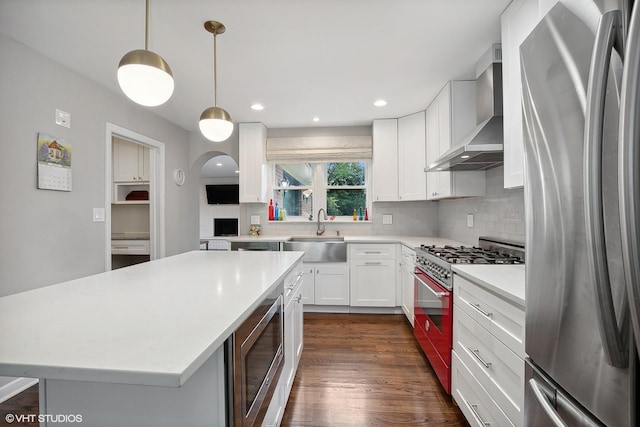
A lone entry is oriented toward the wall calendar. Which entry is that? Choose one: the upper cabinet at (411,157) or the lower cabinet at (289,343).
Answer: the upper cabinet

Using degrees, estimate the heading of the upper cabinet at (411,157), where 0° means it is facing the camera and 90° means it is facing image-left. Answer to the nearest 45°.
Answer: approximately 45°

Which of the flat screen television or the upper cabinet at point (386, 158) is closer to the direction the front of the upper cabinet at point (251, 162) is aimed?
the upper cabinet

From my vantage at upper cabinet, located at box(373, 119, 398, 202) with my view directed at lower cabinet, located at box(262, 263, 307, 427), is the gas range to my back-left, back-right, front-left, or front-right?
front-left

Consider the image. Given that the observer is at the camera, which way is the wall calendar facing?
facing the viewer and to the right of the viewer

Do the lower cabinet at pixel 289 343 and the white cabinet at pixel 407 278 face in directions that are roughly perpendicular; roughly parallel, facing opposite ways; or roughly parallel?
roughly parallel, facing opposite ways

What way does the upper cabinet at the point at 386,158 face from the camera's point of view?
toward the camera

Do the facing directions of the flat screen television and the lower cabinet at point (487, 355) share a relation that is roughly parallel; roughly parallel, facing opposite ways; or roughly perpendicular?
roughly perpendicular

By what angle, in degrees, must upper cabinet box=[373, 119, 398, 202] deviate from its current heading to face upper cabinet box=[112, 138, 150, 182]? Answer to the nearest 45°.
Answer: approximately 90° to its right

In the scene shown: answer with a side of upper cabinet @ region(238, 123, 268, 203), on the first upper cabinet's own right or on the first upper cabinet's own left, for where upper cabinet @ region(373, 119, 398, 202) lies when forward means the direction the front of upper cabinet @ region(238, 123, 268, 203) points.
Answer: on the first upper cabinet's own left

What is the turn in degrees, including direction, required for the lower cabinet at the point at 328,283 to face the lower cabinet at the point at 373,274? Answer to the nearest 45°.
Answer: approximately 90° to its left

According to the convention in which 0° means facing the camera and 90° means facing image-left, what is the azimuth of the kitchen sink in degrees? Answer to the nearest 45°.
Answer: approximately 0°

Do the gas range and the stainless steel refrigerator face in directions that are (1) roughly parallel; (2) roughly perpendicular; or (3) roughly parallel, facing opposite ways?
roughly parallel

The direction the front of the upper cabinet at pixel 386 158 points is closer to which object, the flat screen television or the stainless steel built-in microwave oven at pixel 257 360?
the stainless steel built-in microwave oven

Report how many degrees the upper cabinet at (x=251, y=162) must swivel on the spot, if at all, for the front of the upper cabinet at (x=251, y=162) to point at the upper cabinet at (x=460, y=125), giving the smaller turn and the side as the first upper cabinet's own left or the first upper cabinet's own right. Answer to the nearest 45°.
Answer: approximately 45° to the first upper cabinet's own left

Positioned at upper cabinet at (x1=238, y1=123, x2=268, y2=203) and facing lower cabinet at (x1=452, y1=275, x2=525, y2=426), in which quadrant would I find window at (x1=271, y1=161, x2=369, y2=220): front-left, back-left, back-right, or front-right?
front-left

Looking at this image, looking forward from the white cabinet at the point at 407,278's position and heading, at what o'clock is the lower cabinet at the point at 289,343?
The lower cabinet is roughly at 10 o'clock from the white cabinet.

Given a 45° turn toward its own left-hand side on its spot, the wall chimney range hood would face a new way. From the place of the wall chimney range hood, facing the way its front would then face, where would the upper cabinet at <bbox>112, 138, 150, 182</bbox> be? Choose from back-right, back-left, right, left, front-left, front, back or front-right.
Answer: right

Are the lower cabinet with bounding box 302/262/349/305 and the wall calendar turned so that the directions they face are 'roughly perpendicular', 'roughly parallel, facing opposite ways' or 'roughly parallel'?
roughly perpendicular

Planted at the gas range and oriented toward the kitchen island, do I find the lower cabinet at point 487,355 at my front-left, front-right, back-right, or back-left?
front-left

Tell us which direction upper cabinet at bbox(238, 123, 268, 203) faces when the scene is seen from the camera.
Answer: facing the viewer

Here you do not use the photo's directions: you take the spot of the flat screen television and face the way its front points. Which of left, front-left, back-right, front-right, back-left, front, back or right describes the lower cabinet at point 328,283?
front
